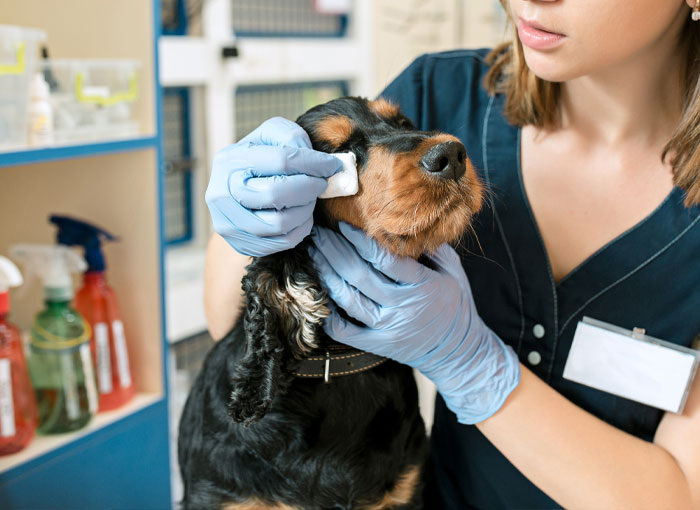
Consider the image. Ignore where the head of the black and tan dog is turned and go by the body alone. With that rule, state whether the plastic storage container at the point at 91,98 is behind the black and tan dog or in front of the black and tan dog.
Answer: behind

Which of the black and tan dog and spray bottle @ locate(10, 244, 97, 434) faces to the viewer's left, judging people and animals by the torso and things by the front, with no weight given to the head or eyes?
the spray bottle

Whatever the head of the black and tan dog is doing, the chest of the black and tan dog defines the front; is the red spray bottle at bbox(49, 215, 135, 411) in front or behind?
behind

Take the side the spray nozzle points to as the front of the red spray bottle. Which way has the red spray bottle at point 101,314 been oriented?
to the viewer's left

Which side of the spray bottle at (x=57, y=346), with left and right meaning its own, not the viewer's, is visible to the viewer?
left

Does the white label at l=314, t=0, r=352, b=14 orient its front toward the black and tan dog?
yes

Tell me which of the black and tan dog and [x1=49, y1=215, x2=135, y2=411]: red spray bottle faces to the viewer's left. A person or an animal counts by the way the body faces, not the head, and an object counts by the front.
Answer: the red spray bottle
